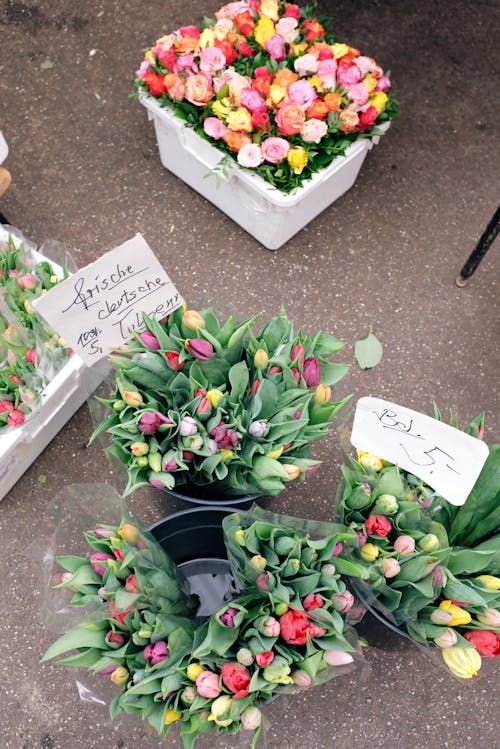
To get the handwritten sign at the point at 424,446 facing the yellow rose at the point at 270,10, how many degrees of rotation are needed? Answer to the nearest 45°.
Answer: approximately 180°

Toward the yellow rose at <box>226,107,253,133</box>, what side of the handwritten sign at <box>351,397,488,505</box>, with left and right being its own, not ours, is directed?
back

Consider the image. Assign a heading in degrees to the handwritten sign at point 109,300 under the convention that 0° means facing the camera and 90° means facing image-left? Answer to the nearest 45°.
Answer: approximately 0°

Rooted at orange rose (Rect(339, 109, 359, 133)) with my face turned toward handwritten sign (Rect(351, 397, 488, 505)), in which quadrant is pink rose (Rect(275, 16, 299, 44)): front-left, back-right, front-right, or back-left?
back-right

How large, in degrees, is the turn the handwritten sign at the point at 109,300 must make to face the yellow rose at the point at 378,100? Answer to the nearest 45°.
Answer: approximately 135° to its left

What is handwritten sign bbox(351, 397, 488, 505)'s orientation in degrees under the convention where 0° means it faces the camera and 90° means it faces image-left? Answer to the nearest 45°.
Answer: approximately 0°

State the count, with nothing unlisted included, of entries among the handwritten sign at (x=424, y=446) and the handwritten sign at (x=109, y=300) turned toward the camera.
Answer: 2
